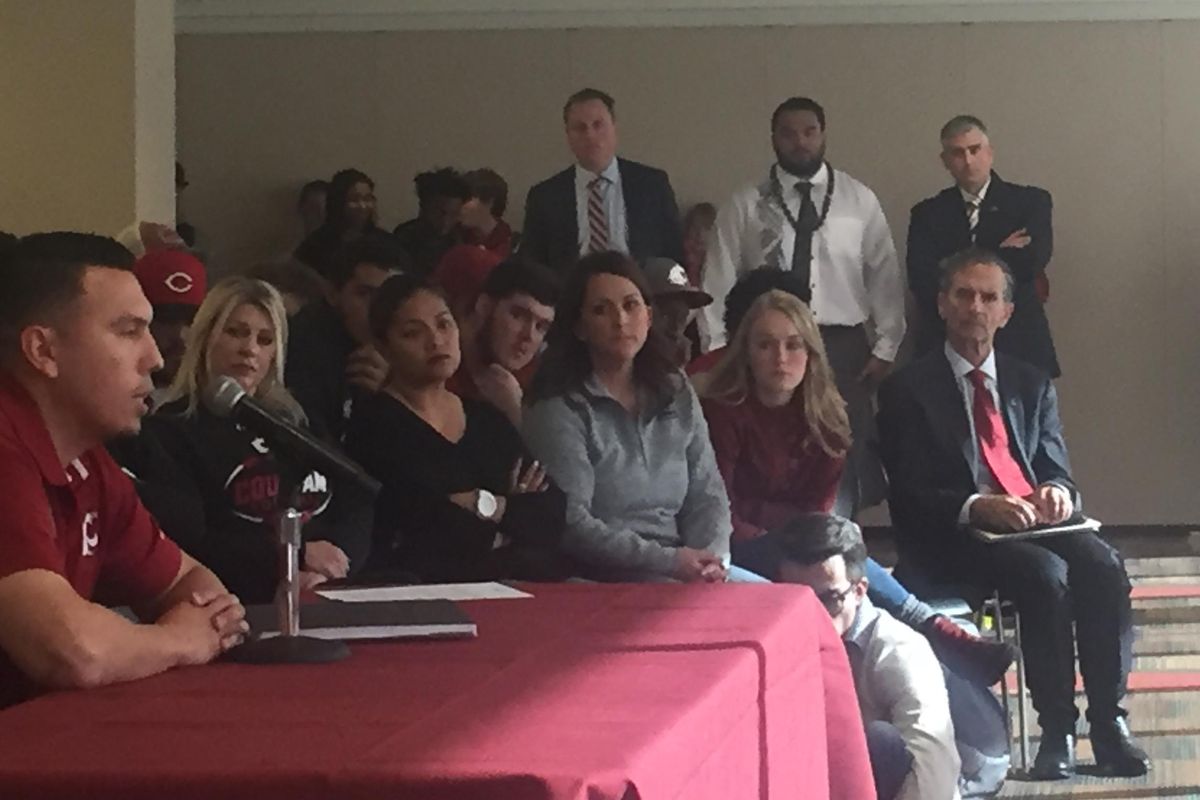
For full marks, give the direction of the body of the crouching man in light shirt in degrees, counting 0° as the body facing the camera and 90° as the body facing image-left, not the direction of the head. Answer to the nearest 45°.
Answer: approximately 45°

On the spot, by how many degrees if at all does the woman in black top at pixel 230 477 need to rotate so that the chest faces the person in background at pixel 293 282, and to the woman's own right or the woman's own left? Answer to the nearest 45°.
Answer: approximately 135° to the woman's own left

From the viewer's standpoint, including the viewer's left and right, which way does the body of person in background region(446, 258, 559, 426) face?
facing the viewer and to the right of the viewer

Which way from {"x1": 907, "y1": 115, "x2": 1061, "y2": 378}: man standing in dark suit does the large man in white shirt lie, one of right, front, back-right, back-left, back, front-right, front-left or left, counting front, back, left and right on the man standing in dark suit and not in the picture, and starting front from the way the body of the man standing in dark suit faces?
front-right

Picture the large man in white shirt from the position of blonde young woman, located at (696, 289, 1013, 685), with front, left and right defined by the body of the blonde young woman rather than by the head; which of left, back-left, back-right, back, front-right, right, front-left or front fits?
back

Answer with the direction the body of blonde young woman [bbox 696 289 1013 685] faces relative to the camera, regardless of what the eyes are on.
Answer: toward the camera

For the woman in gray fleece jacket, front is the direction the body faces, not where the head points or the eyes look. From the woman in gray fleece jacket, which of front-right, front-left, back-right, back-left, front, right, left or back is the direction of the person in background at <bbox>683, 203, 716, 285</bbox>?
back-left

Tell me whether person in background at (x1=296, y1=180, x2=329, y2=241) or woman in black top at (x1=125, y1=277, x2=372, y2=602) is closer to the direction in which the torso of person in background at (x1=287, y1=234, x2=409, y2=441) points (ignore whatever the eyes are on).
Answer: the woman in black top

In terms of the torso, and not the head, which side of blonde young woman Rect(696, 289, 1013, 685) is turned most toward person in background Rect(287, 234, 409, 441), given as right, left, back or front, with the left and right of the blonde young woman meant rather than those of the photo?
right

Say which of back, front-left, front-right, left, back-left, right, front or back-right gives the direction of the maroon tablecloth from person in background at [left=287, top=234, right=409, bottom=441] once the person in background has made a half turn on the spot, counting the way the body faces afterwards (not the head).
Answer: back-left

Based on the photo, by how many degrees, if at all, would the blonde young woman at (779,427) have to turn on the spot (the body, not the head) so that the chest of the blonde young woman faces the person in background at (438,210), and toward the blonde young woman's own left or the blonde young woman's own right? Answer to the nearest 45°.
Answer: approximately 135° to the blonde young woman's own right

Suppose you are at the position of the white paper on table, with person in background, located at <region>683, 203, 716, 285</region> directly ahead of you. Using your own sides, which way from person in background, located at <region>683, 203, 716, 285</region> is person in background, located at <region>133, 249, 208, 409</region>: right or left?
left

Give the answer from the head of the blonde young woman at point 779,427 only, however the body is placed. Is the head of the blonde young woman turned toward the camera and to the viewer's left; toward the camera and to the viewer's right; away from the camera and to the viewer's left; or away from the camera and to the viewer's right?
toward the camera and to the viewer's left

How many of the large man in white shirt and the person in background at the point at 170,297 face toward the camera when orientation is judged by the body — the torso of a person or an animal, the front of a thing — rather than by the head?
2

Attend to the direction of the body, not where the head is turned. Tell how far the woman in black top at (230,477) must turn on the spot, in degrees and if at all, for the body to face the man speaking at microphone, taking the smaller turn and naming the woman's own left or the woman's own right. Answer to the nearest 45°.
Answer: approximately 45° to the woman's own right
